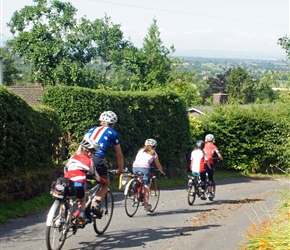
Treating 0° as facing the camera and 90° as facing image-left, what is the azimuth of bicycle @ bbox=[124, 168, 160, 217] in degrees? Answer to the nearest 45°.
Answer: approximately 225°

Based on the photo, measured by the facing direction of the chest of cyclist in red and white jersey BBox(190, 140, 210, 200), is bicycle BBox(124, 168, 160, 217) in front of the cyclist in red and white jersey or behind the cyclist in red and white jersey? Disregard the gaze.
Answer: behind

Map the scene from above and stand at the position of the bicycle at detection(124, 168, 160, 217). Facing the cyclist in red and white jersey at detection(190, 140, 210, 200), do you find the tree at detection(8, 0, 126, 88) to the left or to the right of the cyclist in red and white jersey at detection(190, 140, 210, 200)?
left

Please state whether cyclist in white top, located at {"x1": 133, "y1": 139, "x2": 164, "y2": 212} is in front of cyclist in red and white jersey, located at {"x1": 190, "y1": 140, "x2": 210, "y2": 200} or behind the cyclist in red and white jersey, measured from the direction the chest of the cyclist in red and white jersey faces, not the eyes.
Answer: behind

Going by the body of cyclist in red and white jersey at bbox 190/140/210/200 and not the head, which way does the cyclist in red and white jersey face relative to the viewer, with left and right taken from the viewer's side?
facing away from the viewer and to the right of the viewer

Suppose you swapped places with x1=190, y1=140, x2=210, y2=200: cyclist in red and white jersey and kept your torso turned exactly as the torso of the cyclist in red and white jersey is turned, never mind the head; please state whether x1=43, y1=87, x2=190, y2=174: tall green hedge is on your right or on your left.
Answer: on your left

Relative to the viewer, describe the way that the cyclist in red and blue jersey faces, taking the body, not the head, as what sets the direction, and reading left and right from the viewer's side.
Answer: facing away from the viewer and to the right of the viewer
